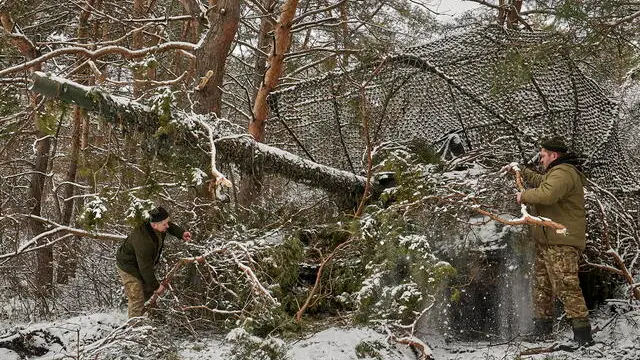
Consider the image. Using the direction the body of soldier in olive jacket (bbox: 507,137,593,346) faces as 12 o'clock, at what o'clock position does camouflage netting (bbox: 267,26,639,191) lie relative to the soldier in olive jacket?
The camouflage netting is roughly at 2 o'clock from the soldier in olive jacket.

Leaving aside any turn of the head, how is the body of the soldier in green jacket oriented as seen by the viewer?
to the viewer's right

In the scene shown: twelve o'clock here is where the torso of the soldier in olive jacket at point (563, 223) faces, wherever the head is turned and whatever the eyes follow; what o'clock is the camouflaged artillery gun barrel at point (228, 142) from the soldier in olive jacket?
The camouflaged artillery gun barrel is roughly at 12 o'clock from the soldier in olive jacket.

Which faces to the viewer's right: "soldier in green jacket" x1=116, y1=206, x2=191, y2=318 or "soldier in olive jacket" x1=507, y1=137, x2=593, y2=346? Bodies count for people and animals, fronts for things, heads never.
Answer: the soldier in green jacket

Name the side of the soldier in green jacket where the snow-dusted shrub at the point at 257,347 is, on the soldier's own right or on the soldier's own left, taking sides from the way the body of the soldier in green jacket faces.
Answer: on the soldier's own right

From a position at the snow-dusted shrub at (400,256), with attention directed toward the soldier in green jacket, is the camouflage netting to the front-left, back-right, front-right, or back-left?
back-right

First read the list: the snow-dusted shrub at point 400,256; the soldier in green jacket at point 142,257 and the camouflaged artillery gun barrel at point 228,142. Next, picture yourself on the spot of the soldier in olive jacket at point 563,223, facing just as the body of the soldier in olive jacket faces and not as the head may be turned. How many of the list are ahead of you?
3

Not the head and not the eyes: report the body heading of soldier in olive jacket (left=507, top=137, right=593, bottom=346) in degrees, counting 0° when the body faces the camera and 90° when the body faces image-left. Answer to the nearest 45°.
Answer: approximately 90°

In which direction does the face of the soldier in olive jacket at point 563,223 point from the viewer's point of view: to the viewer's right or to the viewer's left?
to the viewer's left

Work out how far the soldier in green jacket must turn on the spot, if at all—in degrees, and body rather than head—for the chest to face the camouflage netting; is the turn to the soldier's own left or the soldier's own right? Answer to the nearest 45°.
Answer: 0° — they already face it

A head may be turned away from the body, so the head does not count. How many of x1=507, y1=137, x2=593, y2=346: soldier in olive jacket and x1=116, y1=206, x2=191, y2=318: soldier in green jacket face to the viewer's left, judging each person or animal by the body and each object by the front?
1
